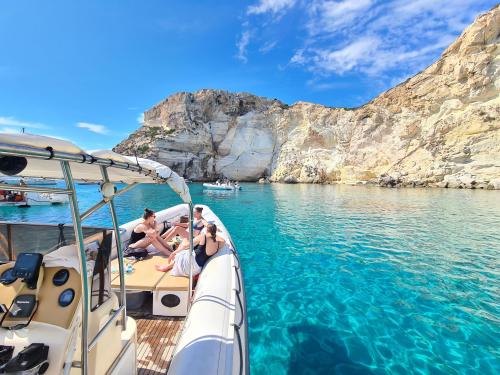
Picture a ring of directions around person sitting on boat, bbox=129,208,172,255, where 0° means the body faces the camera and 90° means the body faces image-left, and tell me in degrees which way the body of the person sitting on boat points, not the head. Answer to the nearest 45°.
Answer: approximately 270°

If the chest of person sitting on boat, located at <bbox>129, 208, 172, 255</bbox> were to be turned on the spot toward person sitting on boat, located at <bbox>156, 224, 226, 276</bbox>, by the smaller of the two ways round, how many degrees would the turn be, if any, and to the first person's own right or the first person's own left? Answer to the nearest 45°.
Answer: approximately 45° to the first person's own right
